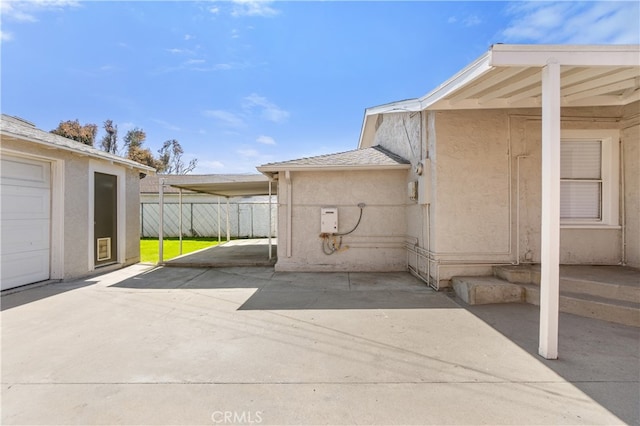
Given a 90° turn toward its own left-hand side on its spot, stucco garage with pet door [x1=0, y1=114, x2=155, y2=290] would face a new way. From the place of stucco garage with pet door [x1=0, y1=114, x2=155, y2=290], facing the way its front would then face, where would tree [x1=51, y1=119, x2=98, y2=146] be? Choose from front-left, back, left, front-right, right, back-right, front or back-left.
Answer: front-left

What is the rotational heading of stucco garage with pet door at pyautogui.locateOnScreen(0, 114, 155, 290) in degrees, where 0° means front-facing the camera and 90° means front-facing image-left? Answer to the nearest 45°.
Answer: approximately 315°

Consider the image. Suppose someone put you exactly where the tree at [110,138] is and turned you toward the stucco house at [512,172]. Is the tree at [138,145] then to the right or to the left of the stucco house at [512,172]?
left

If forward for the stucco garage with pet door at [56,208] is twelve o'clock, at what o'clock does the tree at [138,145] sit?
The tree is roughly at 8 o'clock from the stucco garage with pet door.

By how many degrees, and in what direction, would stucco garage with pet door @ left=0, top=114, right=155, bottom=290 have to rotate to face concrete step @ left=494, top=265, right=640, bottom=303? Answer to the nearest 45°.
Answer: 0° — it already faces it

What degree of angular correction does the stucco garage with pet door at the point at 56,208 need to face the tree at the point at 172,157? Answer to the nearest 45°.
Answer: approximately 135° to its left
